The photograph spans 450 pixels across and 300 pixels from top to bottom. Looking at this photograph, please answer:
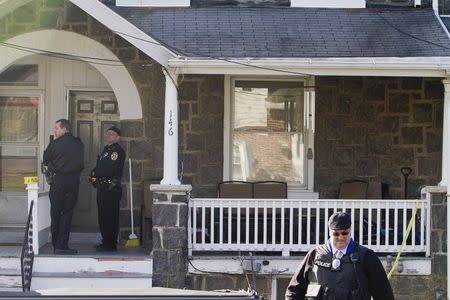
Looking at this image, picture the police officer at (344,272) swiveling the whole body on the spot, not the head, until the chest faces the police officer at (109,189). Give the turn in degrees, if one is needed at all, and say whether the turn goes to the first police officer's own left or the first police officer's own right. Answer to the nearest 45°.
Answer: approximately 135° to the first police officer's own right

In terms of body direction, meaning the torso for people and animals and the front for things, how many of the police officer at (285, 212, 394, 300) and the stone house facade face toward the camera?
2

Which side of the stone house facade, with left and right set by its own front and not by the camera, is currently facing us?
front

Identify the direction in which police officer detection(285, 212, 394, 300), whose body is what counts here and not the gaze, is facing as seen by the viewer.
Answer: toward the camera

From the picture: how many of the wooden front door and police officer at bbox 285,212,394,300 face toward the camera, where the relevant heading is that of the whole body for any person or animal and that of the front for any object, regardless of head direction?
2

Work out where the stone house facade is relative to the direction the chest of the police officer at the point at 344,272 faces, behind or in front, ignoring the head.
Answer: behind

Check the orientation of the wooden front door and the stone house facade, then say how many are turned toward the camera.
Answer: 2

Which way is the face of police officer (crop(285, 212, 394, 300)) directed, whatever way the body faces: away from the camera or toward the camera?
toward the camera

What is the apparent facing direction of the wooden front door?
toward the camera

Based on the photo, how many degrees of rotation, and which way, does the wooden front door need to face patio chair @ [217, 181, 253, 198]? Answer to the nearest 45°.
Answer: approximately 45° to its left

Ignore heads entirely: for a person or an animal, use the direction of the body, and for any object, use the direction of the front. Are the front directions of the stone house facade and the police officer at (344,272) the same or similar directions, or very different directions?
same or similar directions
